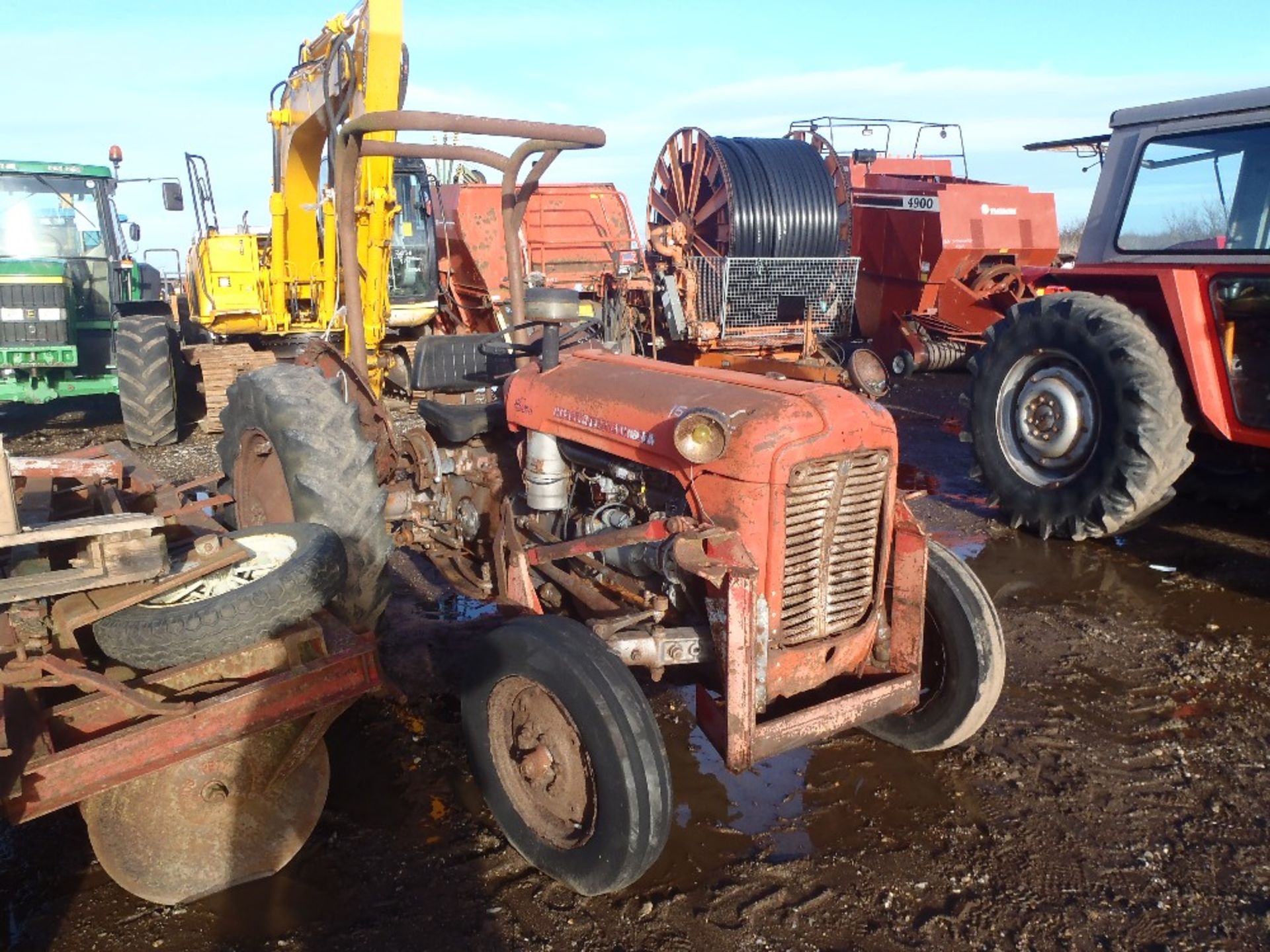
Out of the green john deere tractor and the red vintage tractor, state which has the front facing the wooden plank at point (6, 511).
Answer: the green john deere tractor

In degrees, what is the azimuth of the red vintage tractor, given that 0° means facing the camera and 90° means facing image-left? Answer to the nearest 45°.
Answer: approximately 315°

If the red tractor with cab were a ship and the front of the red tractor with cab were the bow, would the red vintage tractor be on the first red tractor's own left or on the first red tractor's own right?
on the first red tractor's own right

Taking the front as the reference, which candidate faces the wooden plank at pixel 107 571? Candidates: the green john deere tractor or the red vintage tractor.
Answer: the green john deere tractor

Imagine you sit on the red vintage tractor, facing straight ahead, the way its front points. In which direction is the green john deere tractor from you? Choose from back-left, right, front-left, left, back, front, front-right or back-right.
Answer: back

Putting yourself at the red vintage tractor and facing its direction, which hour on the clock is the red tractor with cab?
The red tractor with cab is roughly at 9 o'clock from the red vintage tractor.

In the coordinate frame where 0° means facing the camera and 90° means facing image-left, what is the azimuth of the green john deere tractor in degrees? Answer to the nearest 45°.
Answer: approximately 0°

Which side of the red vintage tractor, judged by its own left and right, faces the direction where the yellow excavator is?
back

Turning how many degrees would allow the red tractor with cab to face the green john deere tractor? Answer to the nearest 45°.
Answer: approximately 135° to its right
